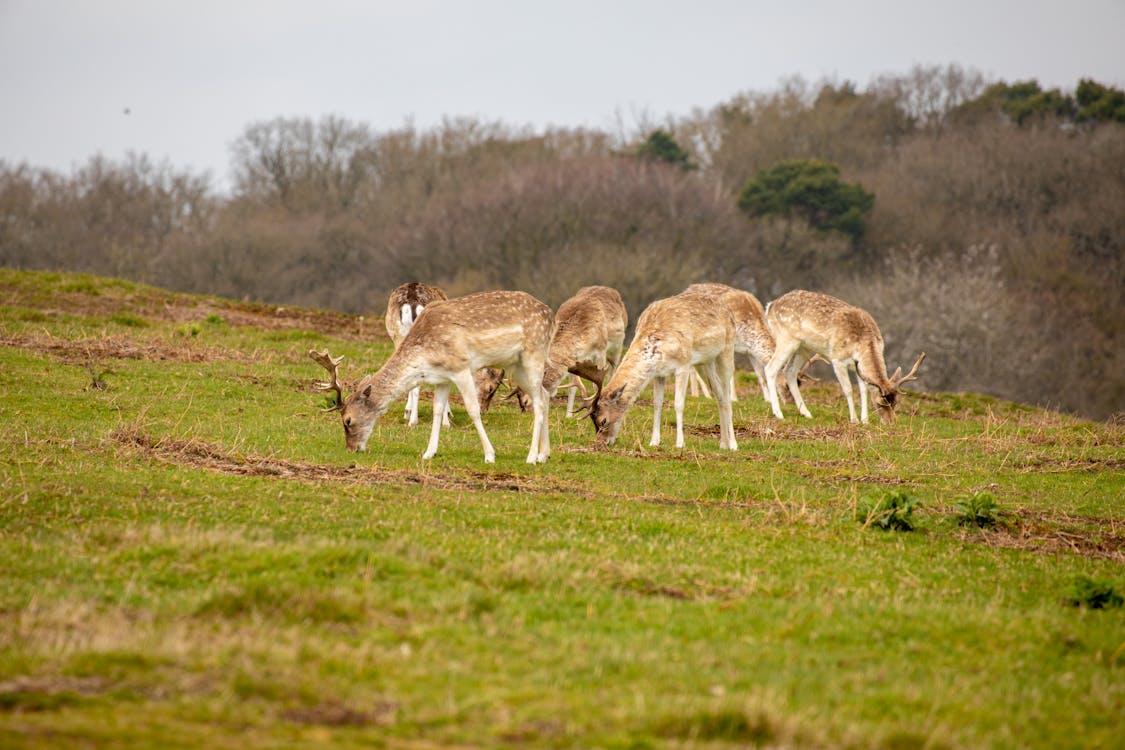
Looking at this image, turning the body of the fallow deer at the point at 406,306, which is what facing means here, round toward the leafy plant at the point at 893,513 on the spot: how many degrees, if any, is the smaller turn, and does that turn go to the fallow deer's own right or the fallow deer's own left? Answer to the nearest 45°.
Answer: approximately 90° to the fallow deer's own right

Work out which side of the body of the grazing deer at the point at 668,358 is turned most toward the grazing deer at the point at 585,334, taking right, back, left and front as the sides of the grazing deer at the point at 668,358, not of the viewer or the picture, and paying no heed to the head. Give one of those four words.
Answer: right

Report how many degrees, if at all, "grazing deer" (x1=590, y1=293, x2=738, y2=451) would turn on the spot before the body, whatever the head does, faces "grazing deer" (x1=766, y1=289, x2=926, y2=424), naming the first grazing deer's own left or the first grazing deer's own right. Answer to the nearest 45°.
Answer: approximately 180°

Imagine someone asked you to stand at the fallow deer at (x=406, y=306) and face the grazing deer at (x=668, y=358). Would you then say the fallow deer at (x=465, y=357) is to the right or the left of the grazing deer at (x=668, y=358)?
right

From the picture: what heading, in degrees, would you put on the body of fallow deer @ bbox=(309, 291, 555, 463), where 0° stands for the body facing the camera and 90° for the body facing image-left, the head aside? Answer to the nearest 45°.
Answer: approximately 90°

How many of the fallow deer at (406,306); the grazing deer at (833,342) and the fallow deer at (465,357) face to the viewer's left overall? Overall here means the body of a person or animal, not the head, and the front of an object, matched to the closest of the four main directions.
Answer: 1

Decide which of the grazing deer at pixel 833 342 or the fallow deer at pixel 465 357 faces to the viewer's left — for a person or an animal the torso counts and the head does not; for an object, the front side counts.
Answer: the fallow deer

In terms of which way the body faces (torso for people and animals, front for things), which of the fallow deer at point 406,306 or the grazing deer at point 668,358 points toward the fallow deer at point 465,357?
the grazing deer

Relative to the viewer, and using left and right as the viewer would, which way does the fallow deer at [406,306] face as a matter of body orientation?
facing away from the viewer and to the right of the viewer

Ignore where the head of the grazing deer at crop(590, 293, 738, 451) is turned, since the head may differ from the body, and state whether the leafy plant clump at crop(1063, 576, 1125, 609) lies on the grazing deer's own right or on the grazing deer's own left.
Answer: on the grazing deer's own left
